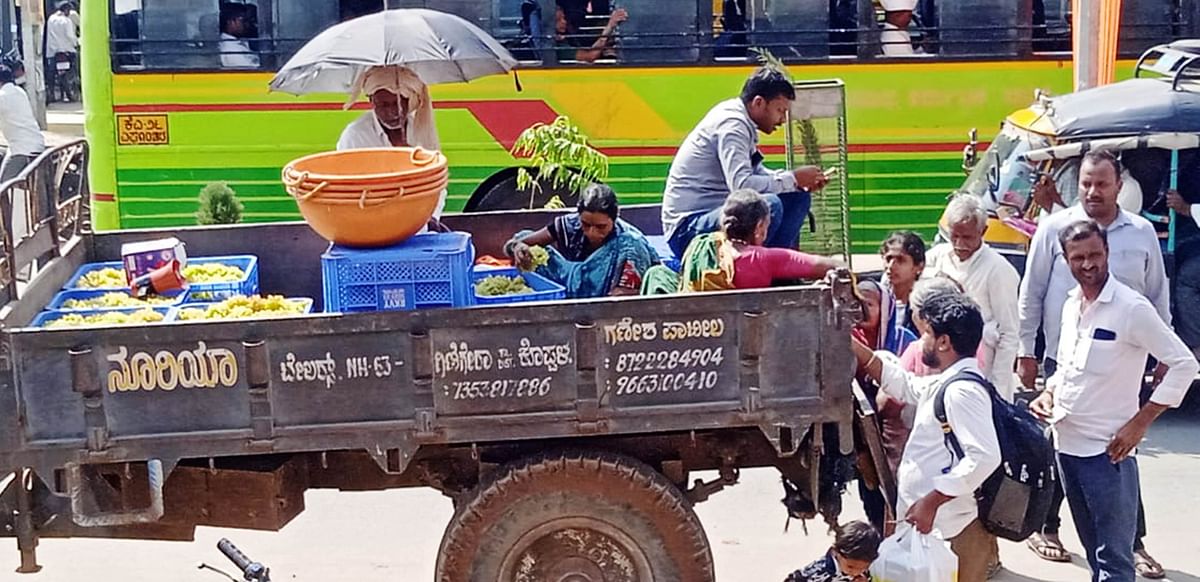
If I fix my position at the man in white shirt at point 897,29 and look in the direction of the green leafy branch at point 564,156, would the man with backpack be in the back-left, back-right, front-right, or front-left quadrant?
front-left

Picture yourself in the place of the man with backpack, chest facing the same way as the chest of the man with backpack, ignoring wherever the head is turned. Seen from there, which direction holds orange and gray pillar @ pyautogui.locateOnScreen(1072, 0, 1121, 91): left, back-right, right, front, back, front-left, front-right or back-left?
right

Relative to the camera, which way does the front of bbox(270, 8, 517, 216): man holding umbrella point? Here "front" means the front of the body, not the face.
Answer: toward the camera

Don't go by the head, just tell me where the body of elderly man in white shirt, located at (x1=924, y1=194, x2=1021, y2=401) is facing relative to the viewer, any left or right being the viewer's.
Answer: facing the viewer and to the left of the viewer

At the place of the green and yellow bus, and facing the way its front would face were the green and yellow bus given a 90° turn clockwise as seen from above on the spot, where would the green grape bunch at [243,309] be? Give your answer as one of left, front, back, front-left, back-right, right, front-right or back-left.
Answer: front

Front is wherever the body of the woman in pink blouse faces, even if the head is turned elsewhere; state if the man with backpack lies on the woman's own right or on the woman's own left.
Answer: on the woman's own right

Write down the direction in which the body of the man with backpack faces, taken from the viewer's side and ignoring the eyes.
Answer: to the viewer's left

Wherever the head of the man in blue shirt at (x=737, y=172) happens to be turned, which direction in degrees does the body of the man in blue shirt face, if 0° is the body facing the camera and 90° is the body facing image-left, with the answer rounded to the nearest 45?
approximately 270°

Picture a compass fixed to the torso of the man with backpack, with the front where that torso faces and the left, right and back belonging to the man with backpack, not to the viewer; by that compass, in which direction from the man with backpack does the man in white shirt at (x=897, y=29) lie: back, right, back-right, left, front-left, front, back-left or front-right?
right

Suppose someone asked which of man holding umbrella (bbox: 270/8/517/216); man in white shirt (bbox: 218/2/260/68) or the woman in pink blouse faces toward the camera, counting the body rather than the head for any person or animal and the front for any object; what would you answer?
the man holding umbrella

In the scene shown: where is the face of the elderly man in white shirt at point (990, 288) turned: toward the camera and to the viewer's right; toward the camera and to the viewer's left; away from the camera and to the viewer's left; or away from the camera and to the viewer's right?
toward the camera and to the viewer's left

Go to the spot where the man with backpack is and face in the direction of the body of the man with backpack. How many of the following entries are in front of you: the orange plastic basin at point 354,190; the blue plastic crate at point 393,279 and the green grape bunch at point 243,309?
3
